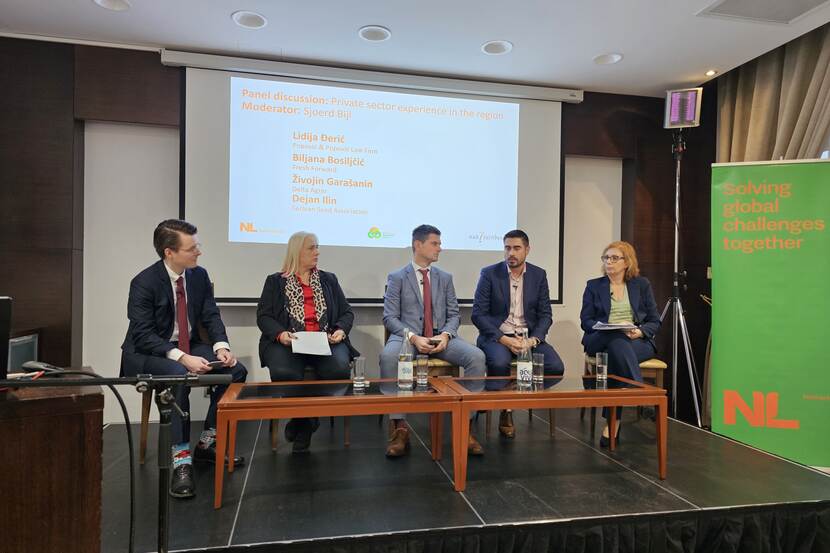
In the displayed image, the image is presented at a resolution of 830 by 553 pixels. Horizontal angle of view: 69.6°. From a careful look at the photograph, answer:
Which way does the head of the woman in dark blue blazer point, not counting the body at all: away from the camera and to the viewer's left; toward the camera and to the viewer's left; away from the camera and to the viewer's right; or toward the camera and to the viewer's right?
toward the camera and to the viewer's left

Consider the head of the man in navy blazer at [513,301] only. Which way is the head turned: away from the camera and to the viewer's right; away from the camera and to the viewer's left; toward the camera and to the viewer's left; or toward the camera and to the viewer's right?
toward the camera and to the viewer's left

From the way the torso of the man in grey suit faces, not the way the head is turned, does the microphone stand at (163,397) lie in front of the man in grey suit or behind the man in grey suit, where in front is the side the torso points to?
in front

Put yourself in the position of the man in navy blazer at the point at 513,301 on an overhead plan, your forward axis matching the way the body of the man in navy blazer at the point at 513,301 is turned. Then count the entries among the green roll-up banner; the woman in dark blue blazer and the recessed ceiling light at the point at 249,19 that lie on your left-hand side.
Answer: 2

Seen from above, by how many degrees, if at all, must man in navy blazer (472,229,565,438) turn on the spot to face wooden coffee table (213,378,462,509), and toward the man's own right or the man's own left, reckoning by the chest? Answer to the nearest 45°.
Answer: approximately 45° to the man's own right

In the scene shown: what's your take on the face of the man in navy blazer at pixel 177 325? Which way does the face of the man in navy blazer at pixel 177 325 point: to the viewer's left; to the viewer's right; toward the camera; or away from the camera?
to the viewer's right

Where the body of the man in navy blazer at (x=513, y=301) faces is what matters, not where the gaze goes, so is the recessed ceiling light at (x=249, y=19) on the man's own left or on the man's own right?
on the man's own right
